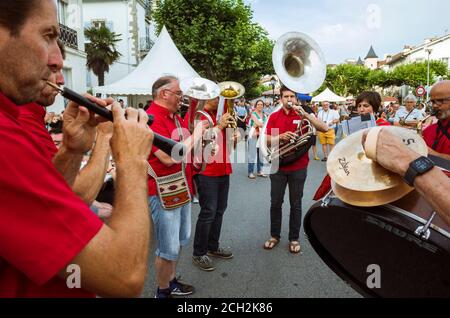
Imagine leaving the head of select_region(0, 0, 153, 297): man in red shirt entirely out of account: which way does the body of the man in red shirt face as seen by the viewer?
to the viewer's right

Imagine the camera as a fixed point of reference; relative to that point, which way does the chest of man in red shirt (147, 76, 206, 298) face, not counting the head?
to the viewer's right

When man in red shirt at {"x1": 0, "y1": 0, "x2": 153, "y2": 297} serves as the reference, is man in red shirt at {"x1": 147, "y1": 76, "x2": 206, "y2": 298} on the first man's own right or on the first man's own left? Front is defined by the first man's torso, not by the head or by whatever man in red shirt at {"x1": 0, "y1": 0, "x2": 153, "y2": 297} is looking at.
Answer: on the first man's own left

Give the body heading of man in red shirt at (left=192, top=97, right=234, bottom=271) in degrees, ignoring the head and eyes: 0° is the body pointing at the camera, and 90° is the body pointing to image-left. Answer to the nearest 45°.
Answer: approximately 315°

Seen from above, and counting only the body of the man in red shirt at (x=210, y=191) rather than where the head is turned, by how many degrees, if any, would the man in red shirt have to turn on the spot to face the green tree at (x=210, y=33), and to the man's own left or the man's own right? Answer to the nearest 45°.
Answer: approximately 135° to the man's own left

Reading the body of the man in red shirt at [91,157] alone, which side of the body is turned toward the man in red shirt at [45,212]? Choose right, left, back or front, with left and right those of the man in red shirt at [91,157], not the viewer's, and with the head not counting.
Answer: right

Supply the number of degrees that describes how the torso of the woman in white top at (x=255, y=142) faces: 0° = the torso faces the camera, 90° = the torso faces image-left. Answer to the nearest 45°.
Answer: approximately 0°

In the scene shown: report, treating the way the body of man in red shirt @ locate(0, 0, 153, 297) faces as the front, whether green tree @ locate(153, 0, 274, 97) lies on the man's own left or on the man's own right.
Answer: on the man's own left

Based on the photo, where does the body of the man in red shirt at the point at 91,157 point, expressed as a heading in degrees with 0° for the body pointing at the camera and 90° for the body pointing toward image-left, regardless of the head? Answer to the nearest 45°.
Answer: approximately 270°
